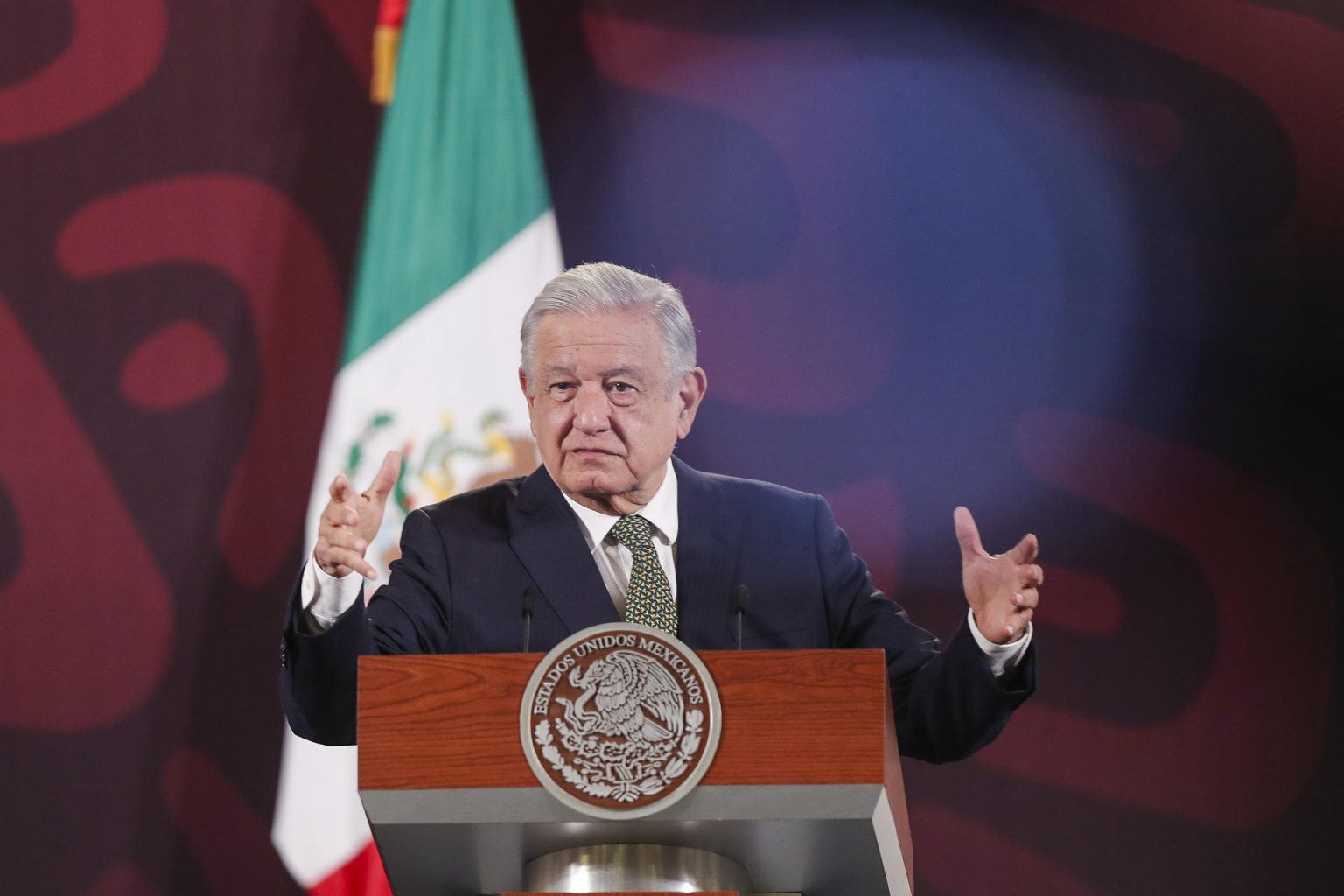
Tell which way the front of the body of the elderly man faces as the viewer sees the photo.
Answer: toward the camera

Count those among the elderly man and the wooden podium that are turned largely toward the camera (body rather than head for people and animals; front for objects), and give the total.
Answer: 2

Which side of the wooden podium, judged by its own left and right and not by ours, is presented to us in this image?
front

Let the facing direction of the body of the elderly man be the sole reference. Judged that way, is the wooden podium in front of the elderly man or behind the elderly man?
in front

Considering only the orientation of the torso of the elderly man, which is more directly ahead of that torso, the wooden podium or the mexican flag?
the wooden podium

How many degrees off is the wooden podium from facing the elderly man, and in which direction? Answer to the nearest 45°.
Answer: approximately 180°
